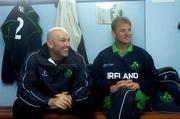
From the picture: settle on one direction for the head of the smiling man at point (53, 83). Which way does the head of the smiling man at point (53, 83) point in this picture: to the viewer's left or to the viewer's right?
to the viewer's right

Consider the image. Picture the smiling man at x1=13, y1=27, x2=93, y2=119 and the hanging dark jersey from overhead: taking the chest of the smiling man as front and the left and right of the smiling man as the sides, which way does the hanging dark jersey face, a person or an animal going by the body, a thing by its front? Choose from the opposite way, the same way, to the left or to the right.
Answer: the opposite way

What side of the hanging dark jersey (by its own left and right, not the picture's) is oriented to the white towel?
right

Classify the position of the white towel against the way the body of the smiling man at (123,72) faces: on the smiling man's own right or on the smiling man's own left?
on the smiling man's own right

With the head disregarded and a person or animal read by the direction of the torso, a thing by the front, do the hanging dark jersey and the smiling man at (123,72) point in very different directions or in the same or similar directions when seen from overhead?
very different directions

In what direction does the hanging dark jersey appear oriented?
away from the camera

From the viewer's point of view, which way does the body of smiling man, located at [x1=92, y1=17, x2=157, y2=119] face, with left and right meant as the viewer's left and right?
facing the viewer

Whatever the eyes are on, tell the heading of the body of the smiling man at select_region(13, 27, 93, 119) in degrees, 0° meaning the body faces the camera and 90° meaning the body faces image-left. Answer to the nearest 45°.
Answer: approximately 0°
